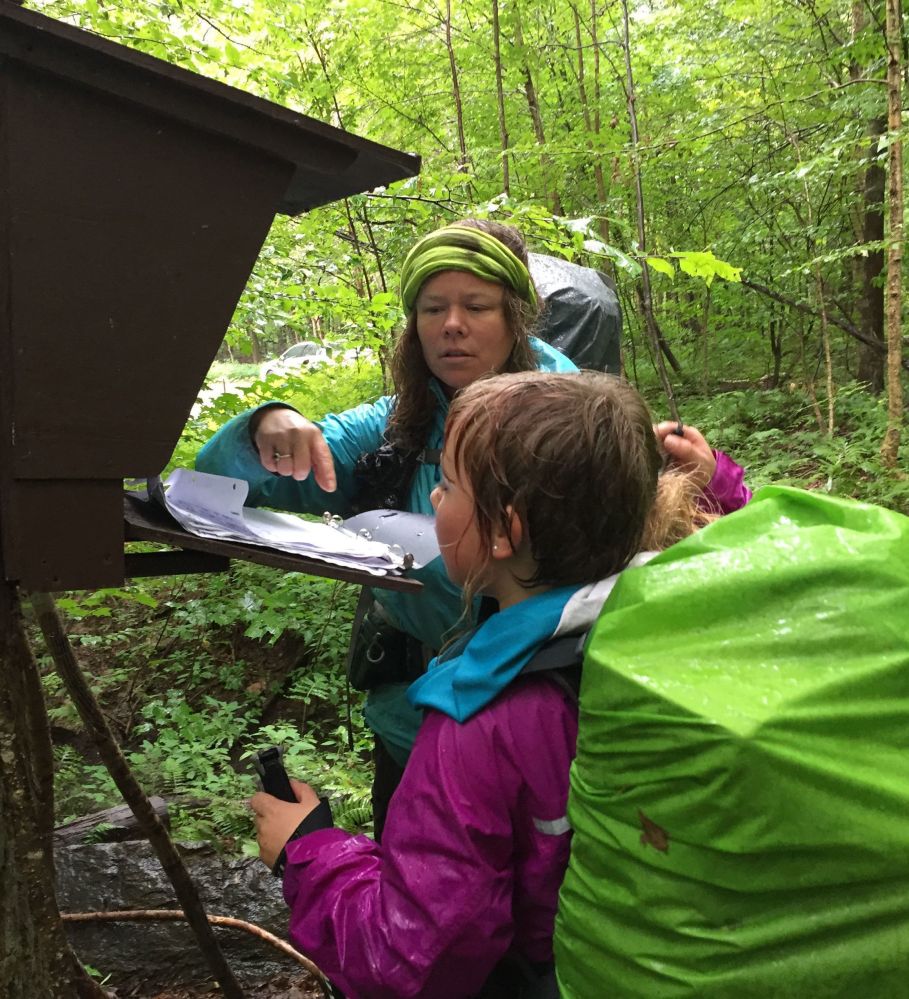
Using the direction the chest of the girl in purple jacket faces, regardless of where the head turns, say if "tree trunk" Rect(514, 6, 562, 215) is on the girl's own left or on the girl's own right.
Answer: on the girl's own right

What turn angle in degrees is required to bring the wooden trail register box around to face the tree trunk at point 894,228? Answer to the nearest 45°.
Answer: approximately 45° to its left

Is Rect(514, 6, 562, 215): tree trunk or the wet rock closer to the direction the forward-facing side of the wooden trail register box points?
the tree trunk

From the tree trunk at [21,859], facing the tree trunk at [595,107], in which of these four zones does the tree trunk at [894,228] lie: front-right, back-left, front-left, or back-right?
front-right

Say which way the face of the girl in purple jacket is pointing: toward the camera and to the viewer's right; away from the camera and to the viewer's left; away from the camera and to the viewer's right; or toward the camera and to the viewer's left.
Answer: away from the camera and to the viewer's left

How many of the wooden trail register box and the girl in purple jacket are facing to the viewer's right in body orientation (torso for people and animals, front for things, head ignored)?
1

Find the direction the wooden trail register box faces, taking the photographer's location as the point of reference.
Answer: facing to the right of the viewer

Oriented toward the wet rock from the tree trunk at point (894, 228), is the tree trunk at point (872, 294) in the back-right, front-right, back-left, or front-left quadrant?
back-right

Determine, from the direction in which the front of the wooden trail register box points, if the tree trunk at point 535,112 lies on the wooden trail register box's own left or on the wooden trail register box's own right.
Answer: on the wooden trail register box's own left

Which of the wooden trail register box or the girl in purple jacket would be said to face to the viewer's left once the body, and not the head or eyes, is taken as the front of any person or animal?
the girl in purple jacket

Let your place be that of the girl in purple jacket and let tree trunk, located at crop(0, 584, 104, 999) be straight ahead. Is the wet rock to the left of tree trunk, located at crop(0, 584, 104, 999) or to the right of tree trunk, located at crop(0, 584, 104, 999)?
right

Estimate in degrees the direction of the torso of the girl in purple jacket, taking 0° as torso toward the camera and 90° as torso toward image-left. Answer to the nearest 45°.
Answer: approximately 90°

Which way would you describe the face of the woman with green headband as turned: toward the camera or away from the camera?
toward the camera

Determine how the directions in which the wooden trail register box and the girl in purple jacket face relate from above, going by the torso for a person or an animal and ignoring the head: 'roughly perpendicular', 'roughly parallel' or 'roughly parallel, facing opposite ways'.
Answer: roughly parallel, facing opposite ways
